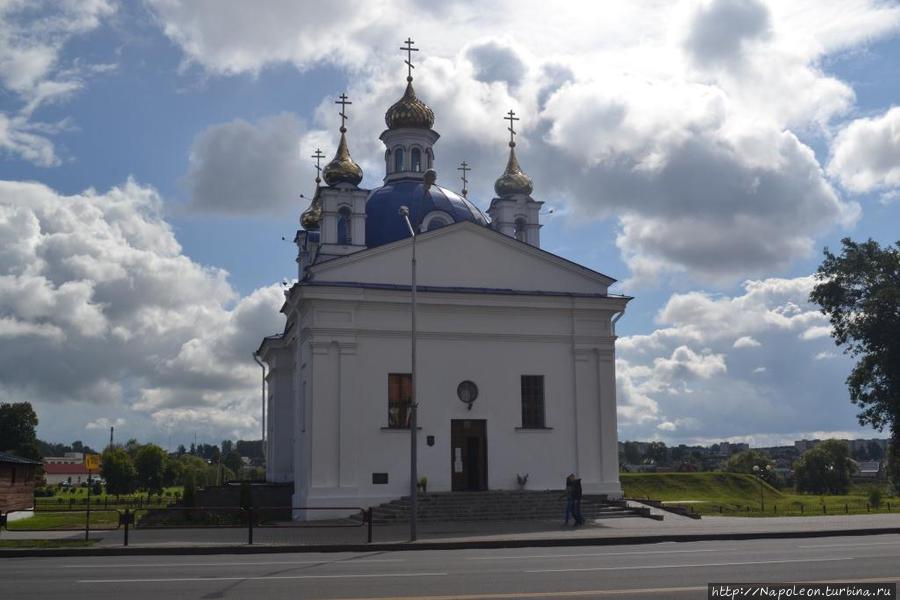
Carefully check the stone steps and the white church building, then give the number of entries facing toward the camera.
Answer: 2

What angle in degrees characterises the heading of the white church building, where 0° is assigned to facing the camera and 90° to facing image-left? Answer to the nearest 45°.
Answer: approximately 0°

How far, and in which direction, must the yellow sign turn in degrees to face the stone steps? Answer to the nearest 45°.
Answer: approximately 90° to its left
